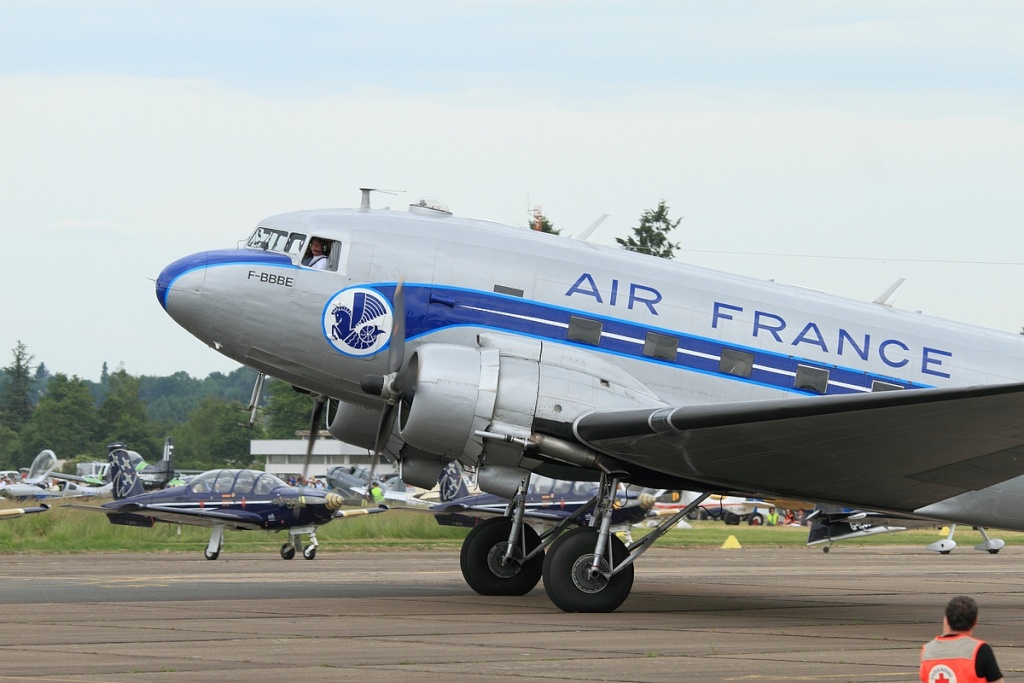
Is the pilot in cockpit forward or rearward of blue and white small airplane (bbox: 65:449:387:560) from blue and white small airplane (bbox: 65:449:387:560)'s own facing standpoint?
forward

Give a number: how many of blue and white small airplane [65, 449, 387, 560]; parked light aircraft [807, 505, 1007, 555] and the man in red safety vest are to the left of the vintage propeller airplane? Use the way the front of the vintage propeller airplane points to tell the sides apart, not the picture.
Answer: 1

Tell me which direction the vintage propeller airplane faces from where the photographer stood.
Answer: facing to the left of the viewer

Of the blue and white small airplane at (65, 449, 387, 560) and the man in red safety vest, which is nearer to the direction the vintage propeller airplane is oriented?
the blue and white small airplane

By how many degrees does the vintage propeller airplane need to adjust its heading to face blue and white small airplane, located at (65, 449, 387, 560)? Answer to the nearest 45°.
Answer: approximately 45° to its right

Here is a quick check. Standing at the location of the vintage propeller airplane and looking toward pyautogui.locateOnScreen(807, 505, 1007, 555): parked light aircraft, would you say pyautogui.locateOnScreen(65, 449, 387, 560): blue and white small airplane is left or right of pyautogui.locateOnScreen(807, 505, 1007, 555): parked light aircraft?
left

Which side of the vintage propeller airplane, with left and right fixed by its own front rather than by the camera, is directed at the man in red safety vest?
left

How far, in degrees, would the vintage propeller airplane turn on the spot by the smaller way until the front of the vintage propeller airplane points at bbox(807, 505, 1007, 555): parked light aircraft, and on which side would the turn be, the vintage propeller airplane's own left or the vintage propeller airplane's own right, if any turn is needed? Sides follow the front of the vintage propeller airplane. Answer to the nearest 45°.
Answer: approximately 90° to the vintage propeller airplane's own right

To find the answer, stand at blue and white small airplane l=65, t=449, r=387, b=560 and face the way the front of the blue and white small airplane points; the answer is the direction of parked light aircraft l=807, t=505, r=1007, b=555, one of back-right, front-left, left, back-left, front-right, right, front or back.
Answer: front-left

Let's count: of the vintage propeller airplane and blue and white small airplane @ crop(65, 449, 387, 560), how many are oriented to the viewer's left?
1

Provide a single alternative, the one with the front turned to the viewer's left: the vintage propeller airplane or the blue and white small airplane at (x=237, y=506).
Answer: the vintage propeller airplane
